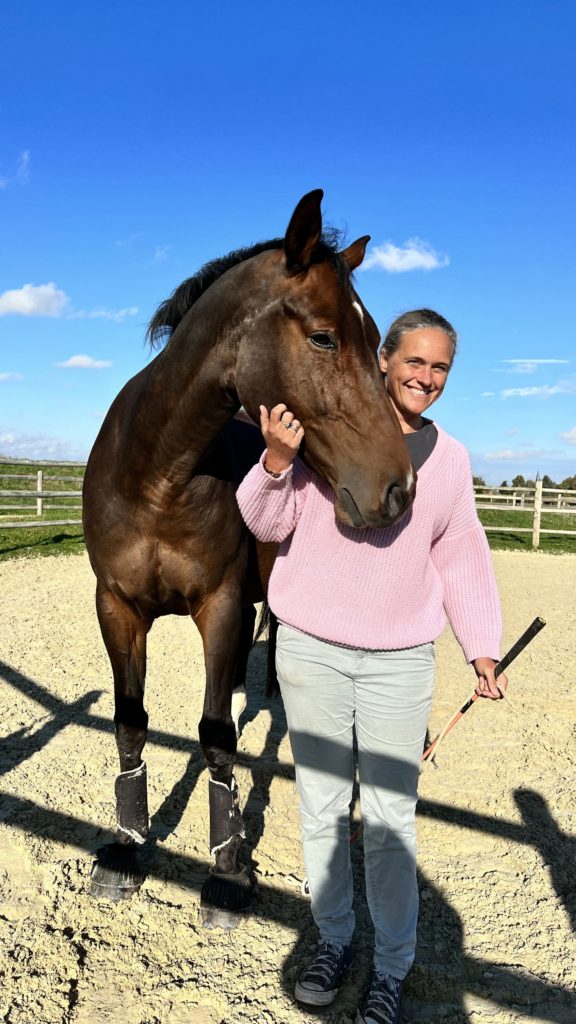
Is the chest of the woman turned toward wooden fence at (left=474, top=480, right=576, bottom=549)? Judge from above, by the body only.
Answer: no

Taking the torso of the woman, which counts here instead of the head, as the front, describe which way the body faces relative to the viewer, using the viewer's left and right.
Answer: facing the viewer

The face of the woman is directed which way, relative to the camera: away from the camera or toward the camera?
toward the camera

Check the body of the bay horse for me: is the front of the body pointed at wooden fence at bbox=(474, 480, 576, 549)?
no

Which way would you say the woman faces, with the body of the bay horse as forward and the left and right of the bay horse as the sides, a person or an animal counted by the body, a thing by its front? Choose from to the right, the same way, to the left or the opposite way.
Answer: the same way

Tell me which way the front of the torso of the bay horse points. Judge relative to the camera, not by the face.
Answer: toward the camera
